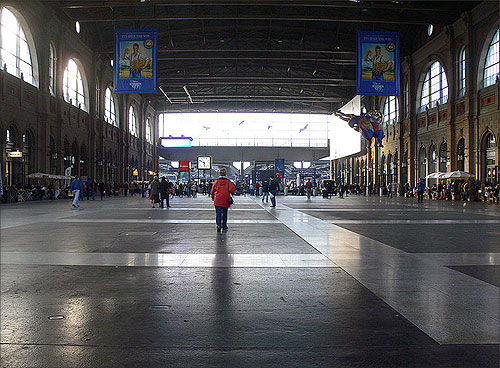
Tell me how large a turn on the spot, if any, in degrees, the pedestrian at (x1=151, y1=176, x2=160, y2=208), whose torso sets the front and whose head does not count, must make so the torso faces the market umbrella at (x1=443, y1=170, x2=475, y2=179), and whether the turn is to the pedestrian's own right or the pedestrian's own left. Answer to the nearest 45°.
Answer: approximately 90° to the pedestrian's own right

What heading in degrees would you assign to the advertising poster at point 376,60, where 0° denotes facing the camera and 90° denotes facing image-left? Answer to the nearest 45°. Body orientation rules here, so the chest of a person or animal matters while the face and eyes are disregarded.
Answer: approximately 0°

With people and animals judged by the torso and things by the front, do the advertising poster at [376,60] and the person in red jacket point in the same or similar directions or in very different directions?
very different directions

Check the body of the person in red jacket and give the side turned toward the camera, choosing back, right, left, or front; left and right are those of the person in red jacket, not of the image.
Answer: back

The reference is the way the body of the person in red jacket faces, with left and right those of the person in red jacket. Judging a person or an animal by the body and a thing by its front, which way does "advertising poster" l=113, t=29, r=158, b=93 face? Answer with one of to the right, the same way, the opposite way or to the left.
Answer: the opposite way

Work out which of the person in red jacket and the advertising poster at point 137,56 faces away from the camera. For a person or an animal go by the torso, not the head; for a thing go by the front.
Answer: the person in red jacket

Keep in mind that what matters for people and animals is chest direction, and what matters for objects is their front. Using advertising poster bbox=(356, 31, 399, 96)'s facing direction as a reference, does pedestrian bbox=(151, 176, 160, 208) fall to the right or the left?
on its right

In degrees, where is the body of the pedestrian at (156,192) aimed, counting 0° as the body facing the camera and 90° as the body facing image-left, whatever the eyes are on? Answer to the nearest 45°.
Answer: approximately 180°

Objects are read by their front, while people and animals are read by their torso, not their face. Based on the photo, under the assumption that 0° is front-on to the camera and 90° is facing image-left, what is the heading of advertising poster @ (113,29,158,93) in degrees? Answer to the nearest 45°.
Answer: approximately 0°

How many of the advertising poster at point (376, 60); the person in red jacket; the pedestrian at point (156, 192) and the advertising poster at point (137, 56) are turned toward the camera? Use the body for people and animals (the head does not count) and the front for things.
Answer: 2
